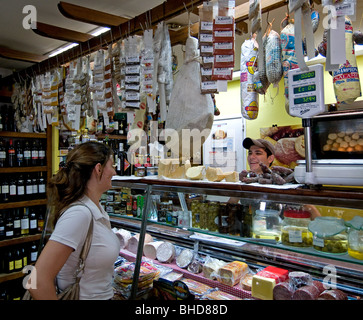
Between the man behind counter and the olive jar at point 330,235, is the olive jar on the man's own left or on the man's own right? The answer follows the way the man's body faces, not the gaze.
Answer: on the man's own left

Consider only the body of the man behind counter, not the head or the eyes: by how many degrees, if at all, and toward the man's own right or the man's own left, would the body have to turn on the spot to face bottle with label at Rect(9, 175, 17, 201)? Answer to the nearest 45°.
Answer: approximately 45° to the man's own right

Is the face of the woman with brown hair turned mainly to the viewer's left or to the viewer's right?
to the viewer's right

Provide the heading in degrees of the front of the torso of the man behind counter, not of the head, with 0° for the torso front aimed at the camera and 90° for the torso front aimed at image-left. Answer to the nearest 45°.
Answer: approximately 45°
